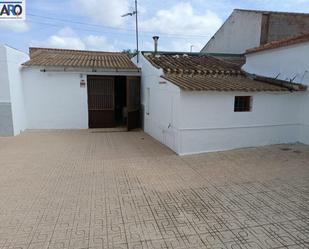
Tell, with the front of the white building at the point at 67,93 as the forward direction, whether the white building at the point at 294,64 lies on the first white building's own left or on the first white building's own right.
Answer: on the first white building's own left

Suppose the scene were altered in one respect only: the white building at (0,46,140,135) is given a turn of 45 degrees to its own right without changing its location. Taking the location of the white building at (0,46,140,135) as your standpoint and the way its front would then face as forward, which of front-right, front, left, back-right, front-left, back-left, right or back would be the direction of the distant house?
back-left

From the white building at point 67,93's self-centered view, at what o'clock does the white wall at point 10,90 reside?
the white wall at point 10,90 is roughly at 2 o'clock from the white building at point 67,93.

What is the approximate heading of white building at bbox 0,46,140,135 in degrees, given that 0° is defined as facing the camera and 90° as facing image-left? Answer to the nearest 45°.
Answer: approximately 0°
